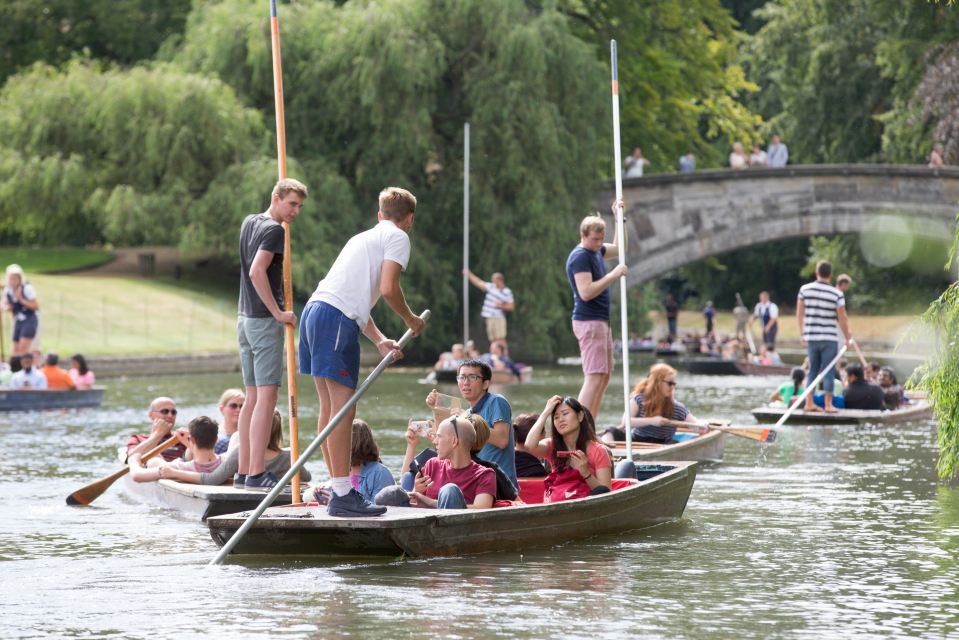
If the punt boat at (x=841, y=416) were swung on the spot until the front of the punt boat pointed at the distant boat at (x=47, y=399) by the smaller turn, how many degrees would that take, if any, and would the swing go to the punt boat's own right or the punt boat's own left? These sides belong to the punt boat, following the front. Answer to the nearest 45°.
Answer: approximately 180°

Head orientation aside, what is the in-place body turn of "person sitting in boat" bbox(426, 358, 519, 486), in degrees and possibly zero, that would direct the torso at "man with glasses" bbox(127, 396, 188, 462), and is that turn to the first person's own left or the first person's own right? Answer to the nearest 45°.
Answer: approximately 90° to the first person's own right

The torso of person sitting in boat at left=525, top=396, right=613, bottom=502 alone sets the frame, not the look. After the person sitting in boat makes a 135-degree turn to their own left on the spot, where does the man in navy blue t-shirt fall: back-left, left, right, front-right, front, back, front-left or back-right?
left

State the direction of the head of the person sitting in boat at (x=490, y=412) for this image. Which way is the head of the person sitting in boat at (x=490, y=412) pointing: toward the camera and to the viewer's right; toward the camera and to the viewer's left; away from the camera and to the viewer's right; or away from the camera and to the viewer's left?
toward the camera and to the viewer's left

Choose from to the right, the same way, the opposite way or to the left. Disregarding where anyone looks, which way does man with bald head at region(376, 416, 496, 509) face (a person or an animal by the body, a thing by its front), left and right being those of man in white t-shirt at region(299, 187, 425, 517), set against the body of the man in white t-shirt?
the opposite way

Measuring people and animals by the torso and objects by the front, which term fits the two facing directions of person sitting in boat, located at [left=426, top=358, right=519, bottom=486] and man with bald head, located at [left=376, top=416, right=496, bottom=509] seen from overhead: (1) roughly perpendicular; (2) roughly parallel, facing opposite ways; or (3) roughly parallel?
roughly parallel

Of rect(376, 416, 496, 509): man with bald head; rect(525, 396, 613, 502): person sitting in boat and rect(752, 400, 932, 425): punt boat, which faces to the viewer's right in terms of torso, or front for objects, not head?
the punt boat

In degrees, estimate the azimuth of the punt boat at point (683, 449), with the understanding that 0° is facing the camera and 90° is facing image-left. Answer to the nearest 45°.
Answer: approximately 270°

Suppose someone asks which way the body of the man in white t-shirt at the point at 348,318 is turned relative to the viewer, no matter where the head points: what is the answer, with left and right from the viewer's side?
facing away from the viewer and to the right of the viewer
